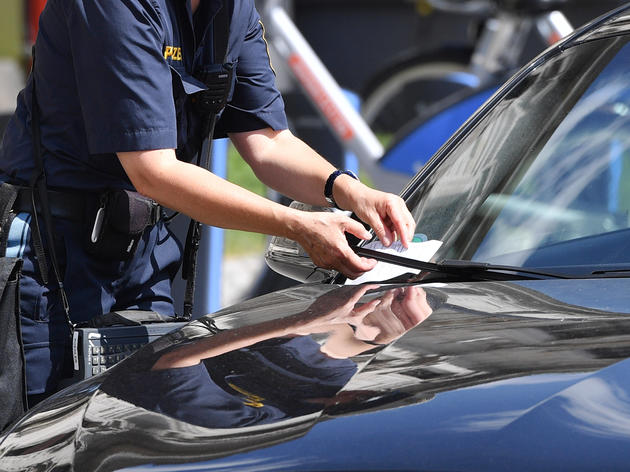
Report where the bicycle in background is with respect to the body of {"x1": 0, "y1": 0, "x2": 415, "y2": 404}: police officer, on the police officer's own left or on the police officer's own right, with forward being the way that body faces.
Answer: on the police officer's own left

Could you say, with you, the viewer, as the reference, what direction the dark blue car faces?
facing the viewer and to the left of the viewer

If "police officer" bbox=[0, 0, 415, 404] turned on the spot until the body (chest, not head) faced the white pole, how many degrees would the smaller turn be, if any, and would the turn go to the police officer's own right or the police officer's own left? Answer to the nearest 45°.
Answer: approximately 135° to the police officer's own left

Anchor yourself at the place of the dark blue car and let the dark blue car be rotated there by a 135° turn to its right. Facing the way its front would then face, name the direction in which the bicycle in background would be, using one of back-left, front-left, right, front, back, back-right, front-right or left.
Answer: front

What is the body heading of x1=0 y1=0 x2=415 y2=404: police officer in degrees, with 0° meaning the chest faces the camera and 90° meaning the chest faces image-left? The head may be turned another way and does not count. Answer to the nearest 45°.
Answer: approximately 315°

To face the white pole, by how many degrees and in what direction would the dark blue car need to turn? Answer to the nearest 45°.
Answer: approximately 135° to its right
